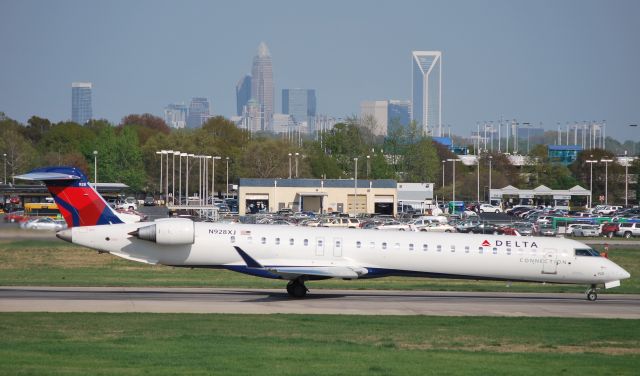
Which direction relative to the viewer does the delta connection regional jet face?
to the viewer's right
